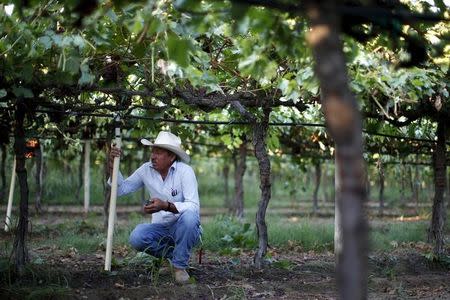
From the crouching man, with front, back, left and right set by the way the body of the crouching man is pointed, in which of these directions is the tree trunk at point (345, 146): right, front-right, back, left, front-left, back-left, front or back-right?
front-left

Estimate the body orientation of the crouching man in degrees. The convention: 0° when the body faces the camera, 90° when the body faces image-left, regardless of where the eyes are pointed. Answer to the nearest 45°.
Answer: approximately 45°

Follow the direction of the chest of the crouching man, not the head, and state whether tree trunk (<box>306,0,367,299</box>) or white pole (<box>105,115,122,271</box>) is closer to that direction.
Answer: the white pole

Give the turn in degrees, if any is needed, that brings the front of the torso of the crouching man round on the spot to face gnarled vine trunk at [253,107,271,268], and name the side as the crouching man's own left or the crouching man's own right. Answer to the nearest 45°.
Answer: approximately 135° to the crouching man's own left

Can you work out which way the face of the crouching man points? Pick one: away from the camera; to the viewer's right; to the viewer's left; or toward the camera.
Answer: to the viewer's left

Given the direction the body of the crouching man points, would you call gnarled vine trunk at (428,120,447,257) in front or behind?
behind
